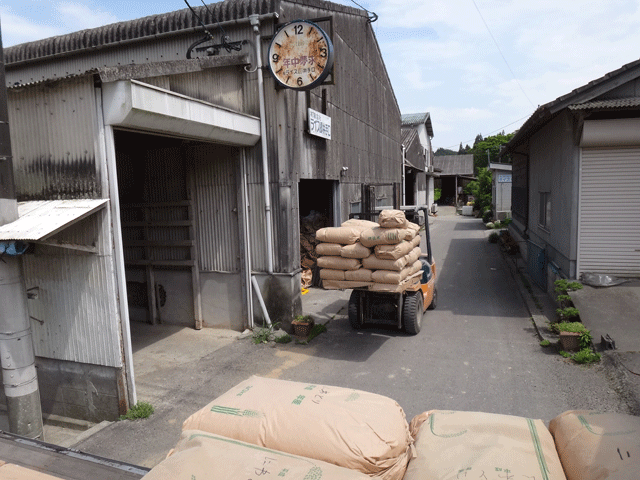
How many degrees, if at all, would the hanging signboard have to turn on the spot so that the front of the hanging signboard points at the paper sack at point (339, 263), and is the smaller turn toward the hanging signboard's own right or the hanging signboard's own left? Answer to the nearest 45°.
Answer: approximately 45° to the hanging signboard's own right

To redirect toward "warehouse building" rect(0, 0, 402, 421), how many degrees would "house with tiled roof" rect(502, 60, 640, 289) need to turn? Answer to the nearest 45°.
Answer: approximately 45° to its right

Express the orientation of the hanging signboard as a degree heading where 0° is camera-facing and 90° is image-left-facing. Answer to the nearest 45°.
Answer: approximately 315°

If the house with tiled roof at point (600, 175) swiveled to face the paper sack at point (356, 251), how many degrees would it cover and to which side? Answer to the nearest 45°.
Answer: approximately 45° to its right

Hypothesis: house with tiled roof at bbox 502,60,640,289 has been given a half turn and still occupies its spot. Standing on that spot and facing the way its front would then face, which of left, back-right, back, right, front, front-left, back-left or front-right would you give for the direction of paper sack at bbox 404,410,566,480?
back

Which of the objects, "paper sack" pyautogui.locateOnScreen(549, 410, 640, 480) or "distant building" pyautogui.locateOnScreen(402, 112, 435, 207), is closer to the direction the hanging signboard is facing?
the paper sack

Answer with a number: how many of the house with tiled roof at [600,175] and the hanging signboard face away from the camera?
0

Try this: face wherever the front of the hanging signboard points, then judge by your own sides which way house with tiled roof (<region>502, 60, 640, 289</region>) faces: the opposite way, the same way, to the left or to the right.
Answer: to the right

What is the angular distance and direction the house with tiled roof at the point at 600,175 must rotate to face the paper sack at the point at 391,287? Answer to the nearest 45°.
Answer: approximately 45° to its right
